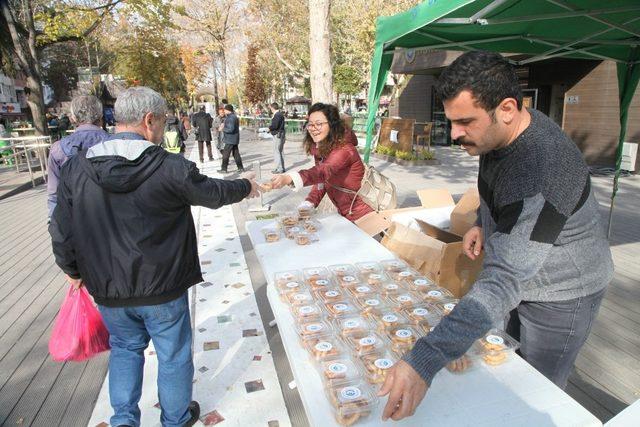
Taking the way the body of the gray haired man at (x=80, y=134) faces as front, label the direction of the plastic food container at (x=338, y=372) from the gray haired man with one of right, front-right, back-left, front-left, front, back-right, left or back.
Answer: back

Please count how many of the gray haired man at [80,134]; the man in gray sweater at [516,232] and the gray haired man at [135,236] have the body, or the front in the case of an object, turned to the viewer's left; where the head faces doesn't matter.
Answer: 1

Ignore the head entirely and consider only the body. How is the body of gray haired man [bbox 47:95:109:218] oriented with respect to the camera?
away from the camera

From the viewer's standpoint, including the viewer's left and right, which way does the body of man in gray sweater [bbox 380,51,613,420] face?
facing to the left of the viewer

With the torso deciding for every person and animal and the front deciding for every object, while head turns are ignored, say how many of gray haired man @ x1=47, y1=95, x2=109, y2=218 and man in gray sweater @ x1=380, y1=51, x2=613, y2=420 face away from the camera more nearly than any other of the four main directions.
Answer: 1

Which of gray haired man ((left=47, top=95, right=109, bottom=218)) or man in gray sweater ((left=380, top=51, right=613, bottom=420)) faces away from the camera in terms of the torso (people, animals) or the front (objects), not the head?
the gray haired man

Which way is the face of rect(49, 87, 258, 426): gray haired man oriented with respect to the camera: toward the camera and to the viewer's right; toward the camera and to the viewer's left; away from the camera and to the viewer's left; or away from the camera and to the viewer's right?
away from the camera and to the viewer's right

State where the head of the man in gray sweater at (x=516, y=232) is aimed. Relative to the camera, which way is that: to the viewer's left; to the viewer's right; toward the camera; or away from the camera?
to the viewer's left

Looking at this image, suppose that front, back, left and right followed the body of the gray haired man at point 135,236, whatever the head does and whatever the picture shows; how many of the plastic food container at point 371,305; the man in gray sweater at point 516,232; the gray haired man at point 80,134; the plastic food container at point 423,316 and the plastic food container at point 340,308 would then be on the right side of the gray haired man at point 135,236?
4

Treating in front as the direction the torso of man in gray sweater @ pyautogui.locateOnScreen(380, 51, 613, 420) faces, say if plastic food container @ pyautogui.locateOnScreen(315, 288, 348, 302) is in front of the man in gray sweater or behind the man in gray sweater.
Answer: in front

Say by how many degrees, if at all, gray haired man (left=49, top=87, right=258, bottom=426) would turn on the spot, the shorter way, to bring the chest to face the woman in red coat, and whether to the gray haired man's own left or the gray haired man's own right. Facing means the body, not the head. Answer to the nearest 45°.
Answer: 0° — they already face them

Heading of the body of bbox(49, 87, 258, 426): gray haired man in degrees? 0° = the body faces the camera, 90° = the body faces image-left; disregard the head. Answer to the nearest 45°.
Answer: approximately 225°
